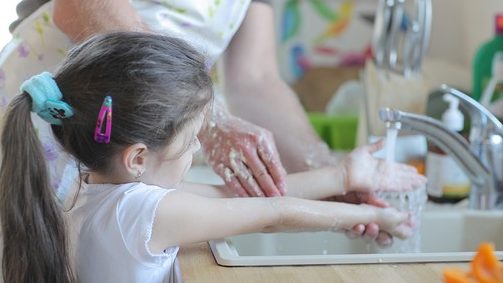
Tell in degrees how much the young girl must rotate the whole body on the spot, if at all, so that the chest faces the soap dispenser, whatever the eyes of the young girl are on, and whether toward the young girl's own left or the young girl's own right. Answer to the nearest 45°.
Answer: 0° — they already face it

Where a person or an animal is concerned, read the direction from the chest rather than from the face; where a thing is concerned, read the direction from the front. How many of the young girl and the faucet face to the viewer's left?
1

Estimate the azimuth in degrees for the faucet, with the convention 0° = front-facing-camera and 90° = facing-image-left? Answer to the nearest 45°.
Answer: approximately 90°

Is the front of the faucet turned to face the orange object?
no

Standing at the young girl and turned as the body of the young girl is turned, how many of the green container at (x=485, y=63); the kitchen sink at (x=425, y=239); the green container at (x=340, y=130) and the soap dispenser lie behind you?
0

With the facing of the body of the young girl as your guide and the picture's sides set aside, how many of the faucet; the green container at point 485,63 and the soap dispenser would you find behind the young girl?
0

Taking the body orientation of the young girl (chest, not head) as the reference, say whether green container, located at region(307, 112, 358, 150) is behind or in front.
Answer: in front

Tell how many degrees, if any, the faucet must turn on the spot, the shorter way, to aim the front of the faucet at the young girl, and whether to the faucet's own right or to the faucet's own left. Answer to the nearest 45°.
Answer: approximately 45° to the faucet's own left

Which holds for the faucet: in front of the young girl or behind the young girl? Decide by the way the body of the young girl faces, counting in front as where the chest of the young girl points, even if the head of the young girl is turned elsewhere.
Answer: in front

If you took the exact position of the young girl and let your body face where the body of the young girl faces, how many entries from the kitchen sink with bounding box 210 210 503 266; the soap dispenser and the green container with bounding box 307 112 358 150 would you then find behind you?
0

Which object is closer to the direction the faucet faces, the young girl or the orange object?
the young girl

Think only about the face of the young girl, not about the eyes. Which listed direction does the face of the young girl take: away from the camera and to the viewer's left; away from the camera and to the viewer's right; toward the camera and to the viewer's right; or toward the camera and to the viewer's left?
away from the camera and to the viewer's right

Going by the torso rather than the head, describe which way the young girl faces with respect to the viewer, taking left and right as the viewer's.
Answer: facing away from the viewer and to the right of the viewer
